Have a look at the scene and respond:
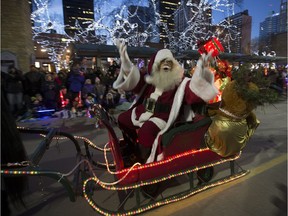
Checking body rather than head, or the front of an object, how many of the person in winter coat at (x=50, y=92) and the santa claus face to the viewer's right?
0

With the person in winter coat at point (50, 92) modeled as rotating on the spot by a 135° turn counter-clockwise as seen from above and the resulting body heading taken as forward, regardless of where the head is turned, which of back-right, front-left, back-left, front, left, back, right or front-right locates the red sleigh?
back-right

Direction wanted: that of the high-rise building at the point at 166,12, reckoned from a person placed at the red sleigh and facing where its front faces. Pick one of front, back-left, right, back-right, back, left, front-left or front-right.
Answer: back-right

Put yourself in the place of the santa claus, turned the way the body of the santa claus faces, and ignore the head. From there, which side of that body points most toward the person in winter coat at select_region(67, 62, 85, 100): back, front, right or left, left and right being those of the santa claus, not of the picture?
right

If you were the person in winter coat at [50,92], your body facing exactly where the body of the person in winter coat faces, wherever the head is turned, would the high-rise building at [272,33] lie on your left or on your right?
on your left

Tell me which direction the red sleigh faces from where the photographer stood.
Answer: facing the viewer and to the left of the viewer

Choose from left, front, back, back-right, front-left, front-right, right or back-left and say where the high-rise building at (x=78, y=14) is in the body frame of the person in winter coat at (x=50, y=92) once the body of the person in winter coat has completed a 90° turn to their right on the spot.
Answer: right

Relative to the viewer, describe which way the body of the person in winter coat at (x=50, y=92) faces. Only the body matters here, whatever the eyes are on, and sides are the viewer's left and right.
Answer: facing the viewer

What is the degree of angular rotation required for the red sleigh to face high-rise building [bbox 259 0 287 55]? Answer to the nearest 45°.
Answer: approximately 180°

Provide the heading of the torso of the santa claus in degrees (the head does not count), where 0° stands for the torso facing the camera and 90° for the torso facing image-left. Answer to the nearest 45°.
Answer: approximately 45°

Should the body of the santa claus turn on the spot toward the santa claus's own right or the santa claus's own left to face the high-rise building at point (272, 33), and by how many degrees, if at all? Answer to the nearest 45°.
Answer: approximately 180°
